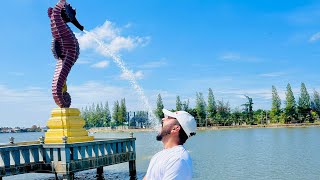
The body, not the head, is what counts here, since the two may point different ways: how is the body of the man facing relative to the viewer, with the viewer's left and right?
facing to the left of the viewer

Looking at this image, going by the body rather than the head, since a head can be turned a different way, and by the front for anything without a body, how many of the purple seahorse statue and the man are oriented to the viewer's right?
1

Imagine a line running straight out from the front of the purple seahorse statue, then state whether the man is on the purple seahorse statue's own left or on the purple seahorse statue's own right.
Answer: on the purple seahorse statue's own right

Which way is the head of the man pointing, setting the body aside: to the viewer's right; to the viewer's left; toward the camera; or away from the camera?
to the viewer's left

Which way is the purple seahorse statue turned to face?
to the viewer's right

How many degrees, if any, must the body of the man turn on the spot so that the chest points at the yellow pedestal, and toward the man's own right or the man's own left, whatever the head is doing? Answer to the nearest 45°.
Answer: approximately 90° to the man's own right

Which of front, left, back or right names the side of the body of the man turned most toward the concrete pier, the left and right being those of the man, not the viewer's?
right

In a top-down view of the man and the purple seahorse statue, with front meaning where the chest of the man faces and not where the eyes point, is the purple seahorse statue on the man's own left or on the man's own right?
on the man's own right
